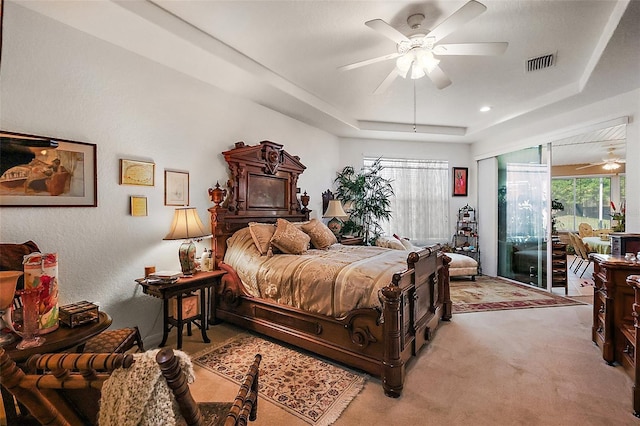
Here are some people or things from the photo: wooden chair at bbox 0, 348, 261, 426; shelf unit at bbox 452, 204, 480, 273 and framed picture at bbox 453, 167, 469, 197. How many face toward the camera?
2

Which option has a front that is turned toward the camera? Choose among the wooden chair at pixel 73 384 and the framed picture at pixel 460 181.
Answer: the framed picture

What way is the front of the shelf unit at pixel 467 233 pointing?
toward the camera

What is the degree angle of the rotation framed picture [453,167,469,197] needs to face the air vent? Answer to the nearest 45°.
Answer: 0° — it already faces it

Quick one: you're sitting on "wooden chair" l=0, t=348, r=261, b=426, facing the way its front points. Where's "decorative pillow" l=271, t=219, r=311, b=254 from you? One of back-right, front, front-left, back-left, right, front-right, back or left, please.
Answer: front

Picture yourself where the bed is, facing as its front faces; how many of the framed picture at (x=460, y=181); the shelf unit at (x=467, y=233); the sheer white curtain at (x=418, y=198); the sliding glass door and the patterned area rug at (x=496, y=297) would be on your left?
5

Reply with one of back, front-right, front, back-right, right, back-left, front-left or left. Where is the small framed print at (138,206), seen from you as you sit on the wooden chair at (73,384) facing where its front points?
front-left

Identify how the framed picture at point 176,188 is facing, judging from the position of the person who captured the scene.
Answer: facing the viewer and to the right of the viewer

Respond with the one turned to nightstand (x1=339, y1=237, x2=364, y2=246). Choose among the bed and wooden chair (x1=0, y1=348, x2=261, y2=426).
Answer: the wooden chair

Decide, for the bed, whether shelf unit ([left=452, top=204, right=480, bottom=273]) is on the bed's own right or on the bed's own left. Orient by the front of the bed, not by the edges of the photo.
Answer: on the bed's own left

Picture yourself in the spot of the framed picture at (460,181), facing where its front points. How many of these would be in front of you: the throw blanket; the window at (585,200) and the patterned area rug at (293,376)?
2

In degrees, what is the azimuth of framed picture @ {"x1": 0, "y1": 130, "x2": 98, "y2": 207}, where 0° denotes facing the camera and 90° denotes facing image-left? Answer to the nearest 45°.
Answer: approximately 315°

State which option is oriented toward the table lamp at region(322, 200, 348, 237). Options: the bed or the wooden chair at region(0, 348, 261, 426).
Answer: the wooden chair

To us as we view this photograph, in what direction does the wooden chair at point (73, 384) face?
facing away from the viewer and to the right of the viewer

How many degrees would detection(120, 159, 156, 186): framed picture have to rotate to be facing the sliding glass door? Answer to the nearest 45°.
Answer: approximately 45° to its left

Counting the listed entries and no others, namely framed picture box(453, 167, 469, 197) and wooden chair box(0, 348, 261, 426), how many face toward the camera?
1

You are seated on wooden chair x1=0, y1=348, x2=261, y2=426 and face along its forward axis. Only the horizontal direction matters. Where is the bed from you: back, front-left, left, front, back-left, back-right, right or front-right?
front

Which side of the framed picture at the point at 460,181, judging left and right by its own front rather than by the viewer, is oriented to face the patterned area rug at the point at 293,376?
front

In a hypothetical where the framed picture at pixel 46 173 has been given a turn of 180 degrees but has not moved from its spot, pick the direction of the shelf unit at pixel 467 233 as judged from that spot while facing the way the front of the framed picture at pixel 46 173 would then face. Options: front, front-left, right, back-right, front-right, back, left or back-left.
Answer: back-right
